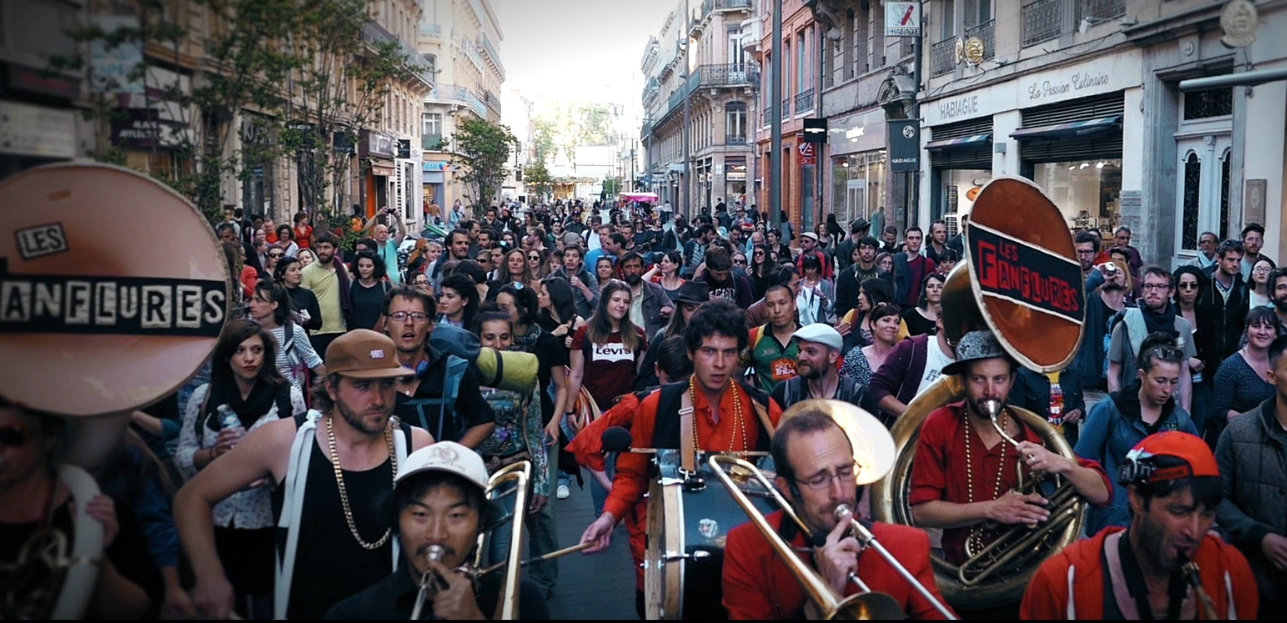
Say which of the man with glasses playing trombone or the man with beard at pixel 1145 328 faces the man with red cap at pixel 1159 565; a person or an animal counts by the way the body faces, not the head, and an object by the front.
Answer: the man with beard at pixel 1145 328

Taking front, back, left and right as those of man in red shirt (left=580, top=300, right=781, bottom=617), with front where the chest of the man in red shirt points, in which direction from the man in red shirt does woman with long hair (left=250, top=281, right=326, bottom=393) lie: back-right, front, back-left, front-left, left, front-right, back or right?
back-right

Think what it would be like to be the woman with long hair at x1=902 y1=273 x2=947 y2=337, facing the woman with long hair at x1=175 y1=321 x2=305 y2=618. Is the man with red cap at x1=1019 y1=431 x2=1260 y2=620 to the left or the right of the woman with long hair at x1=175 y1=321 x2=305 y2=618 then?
left

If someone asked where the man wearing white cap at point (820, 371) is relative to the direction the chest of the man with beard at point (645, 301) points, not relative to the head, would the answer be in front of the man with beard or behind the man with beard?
in front

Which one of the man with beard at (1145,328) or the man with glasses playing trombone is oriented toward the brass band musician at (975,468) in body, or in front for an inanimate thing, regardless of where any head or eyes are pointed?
the man with beard

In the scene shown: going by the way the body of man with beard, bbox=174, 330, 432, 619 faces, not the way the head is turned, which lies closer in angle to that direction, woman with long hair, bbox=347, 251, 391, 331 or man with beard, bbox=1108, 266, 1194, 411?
the man with beard

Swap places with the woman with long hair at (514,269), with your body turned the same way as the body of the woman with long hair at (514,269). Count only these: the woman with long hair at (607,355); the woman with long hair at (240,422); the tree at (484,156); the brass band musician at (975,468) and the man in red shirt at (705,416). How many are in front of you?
4

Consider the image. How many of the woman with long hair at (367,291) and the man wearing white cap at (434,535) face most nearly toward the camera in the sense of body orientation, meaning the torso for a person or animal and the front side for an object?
2

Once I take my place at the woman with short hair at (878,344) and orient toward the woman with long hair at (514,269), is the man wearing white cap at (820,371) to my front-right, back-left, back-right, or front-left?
back-left

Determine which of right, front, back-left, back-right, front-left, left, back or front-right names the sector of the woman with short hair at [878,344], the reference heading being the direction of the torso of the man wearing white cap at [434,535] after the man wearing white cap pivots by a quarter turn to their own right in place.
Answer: back-right

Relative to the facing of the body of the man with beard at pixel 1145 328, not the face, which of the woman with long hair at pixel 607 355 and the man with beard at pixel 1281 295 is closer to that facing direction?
the woman with long hair

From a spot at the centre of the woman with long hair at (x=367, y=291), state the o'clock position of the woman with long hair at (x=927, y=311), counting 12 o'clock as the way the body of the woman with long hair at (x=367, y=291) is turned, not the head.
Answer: the woman with long hair at (x=927, y=311) is roughly at 10 o'clock from the woman with long hair at (x=367, y=291).
